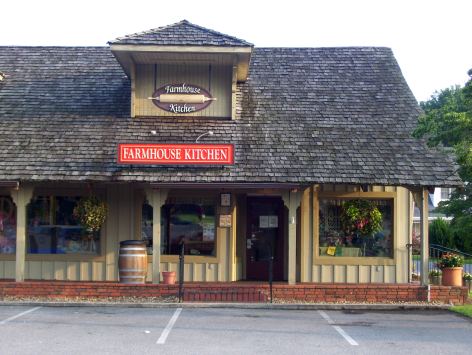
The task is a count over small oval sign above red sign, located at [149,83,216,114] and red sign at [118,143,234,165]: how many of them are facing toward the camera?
2

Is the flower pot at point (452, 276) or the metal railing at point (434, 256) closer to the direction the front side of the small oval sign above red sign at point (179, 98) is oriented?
the flower pot

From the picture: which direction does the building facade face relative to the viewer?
toward the camera

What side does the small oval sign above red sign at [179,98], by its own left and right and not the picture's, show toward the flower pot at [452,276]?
left

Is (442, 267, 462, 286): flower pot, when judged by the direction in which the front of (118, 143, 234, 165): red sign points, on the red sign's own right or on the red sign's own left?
on the red sign's own left

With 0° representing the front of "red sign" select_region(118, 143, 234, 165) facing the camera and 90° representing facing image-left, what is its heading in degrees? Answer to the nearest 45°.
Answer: approximately 0°
